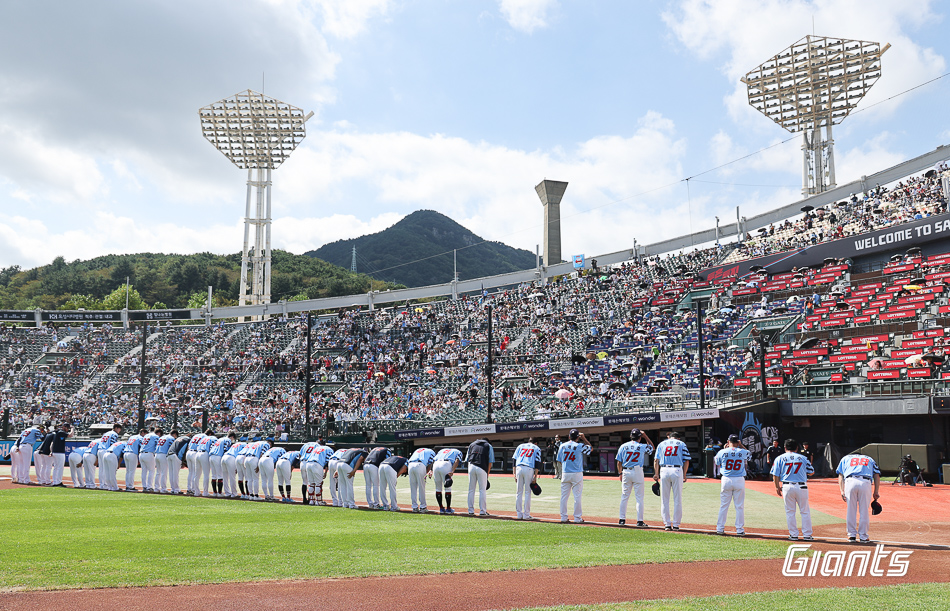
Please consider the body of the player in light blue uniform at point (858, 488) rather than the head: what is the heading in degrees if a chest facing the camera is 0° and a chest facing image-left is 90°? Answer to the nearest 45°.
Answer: approximately 180°

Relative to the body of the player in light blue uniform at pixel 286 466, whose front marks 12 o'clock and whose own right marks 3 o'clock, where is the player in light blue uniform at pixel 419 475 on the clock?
the player in light blue uniform at pixel 419 475 is roughly at 3 o'clock from the player in light blue uniform at pixel 286 466.

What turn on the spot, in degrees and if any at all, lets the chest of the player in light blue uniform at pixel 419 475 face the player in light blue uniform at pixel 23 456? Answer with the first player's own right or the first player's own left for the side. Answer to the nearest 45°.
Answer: approximately 90° to the first player's own left

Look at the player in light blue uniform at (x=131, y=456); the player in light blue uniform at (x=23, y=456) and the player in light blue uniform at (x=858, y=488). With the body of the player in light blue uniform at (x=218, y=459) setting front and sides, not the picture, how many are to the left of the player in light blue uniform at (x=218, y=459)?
2

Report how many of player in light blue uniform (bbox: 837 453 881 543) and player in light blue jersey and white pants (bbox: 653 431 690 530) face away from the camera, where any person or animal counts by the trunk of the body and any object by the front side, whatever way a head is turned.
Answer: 2

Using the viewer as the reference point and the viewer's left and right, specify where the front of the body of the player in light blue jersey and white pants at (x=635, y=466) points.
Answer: facing away from the viewer

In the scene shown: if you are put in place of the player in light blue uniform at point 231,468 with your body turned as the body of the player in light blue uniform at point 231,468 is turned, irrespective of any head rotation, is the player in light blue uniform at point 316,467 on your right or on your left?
on your right

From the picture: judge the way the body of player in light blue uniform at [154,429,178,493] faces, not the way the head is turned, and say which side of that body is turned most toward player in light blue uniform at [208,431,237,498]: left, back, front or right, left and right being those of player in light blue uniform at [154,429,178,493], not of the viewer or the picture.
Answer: right

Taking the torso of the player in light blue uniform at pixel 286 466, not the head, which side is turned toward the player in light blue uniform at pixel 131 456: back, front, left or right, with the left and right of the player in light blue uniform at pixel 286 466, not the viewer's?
left

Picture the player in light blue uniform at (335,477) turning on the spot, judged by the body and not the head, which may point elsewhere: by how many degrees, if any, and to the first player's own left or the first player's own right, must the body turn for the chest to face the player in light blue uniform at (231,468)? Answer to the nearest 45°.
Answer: approximately 90° to the first player's own left

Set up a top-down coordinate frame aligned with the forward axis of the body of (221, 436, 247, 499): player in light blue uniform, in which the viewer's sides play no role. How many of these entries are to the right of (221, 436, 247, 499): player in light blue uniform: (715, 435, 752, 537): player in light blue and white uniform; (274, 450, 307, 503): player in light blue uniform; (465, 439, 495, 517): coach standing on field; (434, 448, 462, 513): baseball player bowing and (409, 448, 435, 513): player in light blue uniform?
5

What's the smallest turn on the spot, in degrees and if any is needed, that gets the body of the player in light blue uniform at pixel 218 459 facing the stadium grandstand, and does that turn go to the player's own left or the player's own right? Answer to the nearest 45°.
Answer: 0° — they already face it
